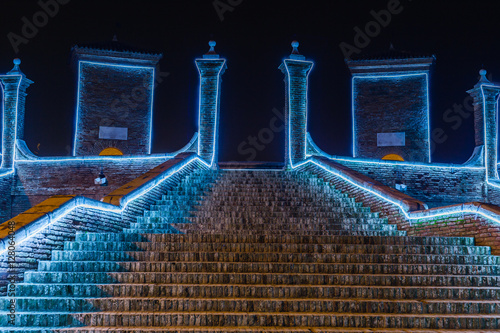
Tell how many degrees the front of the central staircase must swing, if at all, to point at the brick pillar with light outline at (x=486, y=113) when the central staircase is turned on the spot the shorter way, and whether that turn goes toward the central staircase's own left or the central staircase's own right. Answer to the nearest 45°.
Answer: approximately 135° to the central staircase's own left

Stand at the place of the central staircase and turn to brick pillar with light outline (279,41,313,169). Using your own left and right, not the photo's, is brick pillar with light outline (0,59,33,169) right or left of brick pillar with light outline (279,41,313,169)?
left

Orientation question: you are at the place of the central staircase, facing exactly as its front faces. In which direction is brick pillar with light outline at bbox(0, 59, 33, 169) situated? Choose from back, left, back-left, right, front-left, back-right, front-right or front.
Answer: back-right

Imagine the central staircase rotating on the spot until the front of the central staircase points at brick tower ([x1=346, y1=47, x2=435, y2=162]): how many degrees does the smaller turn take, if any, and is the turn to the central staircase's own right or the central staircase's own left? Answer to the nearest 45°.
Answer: approximately 180°

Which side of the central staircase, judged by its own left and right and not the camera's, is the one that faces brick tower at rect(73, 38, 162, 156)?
back

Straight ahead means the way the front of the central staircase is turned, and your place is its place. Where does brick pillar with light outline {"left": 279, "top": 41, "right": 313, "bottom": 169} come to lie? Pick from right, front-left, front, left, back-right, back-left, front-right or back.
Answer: back

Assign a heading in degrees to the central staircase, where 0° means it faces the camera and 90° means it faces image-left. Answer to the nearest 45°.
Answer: approximately 0°

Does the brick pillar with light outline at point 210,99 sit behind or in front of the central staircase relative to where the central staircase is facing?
behind
